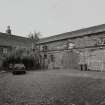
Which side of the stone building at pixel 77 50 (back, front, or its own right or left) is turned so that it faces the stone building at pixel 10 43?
right

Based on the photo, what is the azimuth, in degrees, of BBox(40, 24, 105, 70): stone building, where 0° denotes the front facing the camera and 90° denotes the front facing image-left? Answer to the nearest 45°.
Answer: approximately 45°
